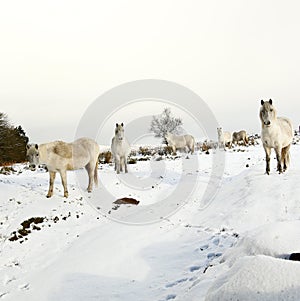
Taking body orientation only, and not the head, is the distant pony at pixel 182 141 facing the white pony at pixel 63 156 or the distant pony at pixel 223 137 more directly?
the white pony

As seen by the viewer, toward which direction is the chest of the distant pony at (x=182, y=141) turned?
to the viewer's left

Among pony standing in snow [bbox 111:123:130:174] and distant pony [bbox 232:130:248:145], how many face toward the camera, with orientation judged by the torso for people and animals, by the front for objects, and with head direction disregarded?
1

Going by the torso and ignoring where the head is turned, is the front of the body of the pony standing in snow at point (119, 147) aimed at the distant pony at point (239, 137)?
no

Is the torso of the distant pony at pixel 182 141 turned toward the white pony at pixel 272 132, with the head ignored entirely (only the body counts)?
no

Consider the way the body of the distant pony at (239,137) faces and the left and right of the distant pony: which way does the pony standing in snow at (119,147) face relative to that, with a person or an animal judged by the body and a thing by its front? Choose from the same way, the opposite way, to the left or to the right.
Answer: to the left

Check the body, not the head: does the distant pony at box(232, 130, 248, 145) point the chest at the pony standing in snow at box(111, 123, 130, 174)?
no

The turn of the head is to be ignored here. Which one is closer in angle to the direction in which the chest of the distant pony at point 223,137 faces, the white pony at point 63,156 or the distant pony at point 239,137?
the white pony

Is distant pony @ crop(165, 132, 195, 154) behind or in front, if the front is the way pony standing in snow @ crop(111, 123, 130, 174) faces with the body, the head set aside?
behind

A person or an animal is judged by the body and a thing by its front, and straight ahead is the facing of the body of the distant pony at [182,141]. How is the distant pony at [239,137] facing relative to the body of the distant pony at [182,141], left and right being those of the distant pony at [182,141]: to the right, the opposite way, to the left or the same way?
the same way

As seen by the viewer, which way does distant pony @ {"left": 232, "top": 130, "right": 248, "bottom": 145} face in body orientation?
to the viewer's left

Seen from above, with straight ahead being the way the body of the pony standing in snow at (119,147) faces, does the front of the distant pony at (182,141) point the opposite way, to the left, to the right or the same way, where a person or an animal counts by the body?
to the right

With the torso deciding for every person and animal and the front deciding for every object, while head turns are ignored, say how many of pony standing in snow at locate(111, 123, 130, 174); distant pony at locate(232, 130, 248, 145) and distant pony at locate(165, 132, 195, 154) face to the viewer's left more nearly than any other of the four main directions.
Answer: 2

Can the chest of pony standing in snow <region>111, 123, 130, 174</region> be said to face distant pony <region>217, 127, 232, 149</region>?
no

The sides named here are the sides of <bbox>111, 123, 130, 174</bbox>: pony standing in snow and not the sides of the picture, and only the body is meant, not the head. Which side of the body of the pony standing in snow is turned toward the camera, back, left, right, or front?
front
